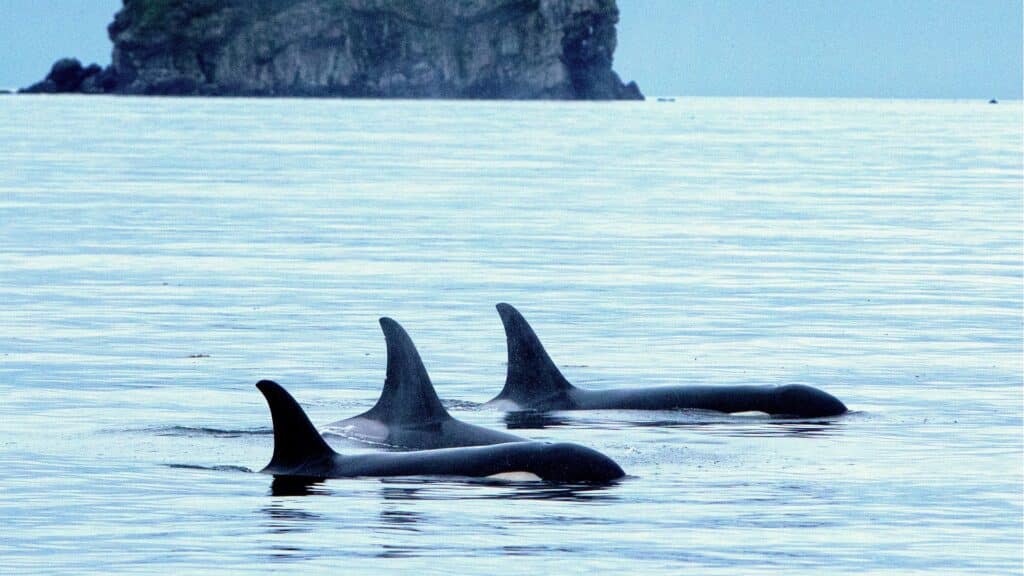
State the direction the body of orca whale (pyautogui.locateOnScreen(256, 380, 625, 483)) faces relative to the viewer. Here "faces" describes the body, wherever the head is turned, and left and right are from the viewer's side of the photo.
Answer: facing to the right of the viewer

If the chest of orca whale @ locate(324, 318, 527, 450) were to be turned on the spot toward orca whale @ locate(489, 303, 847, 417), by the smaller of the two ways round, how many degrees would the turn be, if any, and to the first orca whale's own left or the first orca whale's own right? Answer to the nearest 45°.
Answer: approximately 45° to the first orca whale's own left

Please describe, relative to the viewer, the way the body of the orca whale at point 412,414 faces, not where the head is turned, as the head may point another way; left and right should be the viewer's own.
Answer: facing to the right of the viewer

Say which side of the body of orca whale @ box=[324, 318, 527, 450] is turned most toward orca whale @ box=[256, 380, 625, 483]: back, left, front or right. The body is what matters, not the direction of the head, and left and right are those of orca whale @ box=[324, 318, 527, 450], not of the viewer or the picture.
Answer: right

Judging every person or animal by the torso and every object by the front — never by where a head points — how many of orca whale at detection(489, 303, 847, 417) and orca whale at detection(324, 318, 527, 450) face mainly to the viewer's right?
2

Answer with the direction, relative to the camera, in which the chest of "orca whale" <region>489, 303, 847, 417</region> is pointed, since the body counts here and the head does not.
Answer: to the viewer's right

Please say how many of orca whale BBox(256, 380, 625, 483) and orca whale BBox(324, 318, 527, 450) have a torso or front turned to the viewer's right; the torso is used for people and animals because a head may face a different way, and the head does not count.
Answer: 2
